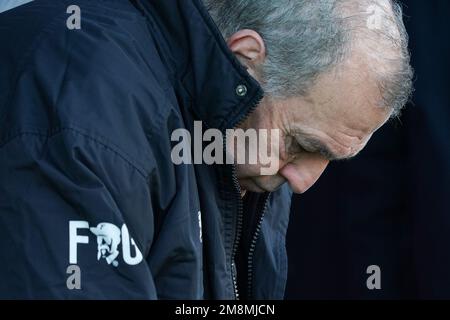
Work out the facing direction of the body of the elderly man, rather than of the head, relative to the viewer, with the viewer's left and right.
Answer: facing the viewer and to the right of the viewer
